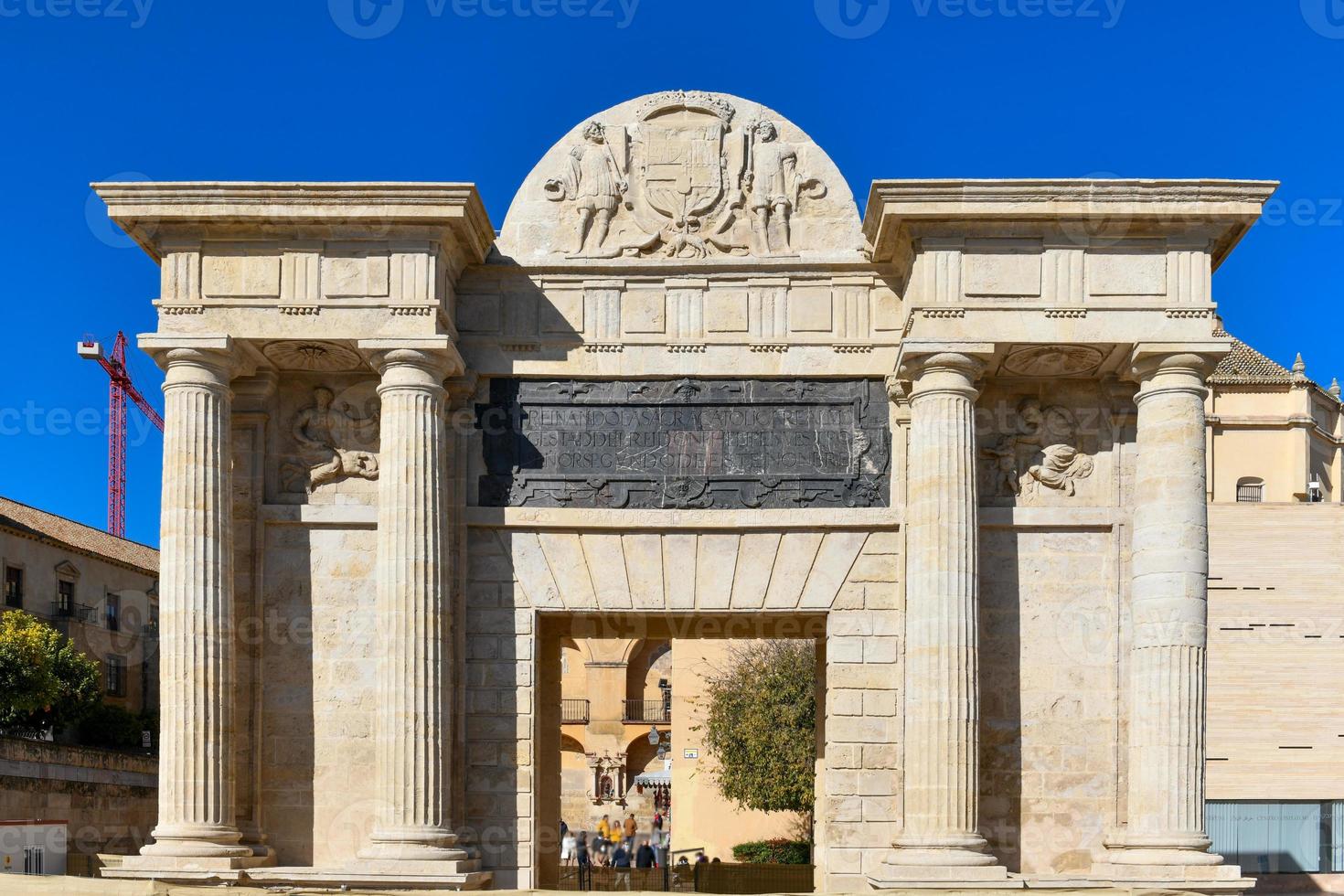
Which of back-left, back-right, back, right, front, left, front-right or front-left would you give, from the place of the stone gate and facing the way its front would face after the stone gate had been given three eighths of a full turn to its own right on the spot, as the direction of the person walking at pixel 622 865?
front-right

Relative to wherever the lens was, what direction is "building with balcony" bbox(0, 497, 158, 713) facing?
facing the viewer and to the right of the viewer

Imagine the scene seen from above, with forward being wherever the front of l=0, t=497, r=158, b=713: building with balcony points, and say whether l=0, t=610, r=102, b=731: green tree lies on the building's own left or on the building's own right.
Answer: on the building's own right

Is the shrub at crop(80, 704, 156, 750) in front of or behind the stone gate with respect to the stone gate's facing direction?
behind

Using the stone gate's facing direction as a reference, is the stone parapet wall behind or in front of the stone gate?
behind

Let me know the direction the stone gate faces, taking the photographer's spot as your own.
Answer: facing the viewer

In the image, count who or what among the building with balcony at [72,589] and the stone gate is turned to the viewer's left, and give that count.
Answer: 0

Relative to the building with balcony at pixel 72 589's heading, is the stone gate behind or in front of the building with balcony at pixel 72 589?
in front

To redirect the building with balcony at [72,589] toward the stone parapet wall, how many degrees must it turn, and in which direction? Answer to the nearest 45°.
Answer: approximately 45° to its right

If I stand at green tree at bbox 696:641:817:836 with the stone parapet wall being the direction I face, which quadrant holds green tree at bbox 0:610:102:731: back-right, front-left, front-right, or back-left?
front-right
